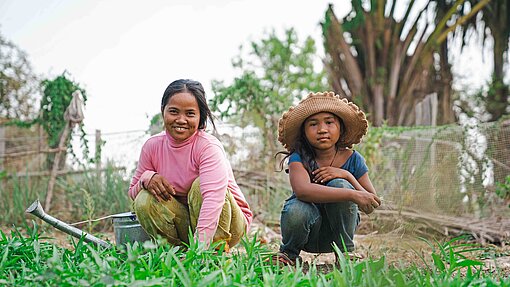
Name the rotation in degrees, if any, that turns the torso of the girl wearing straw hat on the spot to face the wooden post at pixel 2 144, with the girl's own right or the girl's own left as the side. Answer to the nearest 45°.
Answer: approximately 135° to the girl's own right

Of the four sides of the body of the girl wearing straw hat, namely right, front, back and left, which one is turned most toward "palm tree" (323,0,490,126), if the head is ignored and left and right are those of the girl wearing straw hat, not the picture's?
back

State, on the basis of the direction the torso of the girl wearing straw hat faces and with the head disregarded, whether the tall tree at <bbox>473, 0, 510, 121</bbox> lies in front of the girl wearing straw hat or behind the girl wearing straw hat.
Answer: behind

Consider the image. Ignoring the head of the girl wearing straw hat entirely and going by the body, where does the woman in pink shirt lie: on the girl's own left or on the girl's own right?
on the girl's own right

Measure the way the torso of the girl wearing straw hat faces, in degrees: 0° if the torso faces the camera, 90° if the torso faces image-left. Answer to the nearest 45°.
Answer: approximately 0°

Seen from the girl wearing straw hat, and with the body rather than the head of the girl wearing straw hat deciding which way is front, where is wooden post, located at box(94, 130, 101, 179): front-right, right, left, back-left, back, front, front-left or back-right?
back-right
